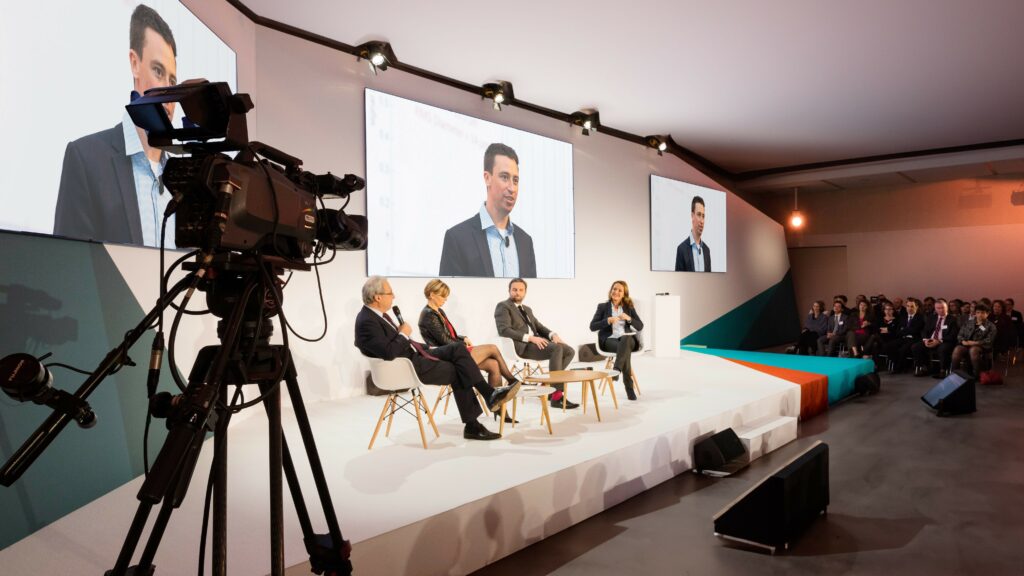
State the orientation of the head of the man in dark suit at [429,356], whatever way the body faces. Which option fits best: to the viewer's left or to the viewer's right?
to the viewer's right

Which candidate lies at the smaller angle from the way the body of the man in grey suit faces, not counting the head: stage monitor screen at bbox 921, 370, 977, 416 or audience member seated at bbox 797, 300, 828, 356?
the stage monitor screen

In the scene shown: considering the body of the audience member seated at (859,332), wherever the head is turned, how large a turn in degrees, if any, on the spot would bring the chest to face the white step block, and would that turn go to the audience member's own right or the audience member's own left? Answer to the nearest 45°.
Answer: approximately 45° to the audience member's own left

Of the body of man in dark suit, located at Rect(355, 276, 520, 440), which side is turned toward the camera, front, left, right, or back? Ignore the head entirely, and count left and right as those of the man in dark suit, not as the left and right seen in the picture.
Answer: right

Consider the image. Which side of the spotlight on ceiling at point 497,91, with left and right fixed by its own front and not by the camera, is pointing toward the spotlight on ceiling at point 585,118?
left

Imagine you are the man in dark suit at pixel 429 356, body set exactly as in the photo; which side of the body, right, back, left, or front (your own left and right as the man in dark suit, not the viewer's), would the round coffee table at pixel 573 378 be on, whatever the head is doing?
front

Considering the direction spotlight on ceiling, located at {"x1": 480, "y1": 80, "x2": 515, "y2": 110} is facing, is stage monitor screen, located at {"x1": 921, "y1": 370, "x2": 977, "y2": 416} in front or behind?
in front

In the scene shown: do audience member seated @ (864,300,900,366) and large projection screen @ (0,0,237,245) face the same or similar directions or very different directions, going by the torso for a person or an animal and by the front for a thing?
very different directions
